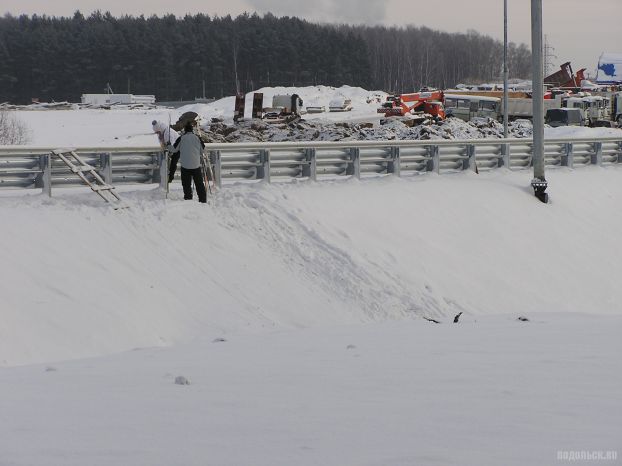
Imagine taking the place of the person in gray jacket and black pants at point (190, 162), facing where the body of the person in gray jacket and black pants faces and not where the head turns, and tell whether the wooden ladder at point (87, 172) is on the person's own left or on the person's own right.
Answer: on the person's own left

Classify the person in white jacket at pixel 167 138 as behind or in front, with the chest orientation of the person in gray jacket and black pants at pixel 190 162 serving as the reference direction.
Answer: in front

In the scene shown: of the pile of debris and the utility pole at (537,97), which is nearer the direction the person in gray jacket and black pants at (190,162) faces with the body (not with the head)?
the pile of debris

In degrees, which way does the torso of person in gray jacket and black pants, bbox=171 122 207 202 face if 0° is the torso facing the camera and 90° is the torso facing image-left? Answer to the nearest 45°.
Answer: approximately 180°

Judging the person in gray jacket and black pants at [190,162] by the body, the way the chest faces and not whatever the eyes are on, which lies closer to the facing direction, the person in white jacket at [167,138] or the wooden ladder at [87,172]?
the person in white jacket

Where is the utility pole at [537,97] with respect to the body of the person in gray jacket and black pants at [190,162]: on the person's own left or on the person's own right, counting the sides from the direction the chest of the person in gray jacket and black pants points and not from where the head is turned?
on the person's own right

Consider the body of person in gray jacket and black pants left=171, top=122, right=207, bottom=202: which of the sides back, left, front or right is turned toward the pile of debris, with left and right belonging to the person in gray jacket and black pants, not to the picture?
front
